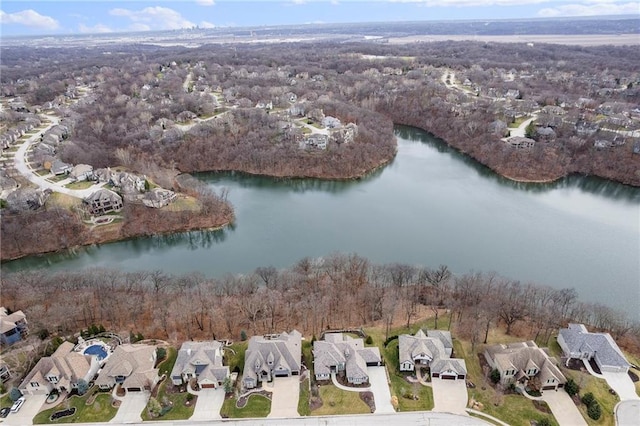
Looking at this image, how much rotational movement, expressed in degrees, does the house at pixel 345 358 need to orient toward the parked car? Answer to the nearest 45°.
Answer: approximately 90° to its right

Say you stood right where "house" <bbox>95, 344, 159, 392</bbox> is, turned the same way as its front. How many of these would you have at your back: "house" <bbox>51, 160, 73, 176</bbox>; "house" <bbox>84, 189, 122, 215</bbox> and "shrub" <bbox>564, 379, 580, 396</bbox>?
2

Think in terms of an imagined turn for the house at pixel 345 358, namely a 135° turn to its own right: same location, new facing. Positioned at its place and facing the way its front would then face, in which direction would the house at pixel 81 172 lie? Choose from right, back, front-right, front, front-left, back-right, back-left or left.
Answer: front

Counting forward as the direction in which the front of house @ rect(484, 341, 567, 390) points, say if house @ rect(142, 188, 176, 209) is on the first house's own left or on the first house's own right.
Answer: on the first house's own right

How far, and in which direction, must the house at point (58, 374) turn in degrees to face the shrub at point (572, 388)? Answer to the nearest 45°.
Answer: approximately 45° to its left

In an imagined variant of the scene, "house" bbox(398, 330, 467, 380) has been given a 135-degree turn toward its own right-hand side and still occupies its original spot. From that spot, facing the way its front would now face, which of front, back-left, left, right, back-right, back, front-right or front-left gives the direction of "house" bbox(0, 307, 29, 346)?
front-left

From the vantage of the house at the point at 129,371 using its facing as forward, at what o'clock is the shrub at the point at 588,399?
The shrub is roughly at 10 o'clock from the house.

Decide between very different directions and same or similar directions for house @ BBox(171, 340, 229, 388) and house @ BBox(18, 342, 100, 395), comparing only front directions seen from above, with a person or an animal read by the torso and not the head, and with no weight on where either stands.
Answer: same or similar directions

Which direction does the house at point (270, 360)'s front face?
toward the camera

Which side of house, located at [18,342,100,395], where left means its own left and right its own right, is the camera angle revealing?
front

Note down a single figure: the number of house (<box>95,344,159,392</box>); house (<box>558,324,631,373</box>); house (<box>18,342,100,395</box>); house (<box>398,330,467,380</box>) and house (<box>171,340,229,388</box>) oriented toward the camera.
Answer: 5

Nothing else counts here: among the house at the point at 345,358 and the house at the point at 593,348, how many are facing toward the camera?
2

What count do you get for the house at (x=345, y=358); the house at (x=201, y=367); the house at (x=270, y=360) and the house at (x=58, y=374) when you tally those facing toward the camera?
4

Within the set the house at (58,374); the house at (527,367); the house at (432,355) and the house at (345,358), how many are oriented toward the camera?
4

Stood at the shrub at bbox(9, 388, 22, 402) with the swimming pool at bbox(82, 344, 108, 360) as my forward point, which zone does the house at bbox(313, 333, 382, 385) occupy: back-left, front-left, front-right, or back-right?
front-right

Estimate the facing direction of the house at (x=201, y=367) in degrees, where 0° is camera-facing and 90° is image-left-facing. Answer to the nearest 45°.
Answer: approximately 0°
